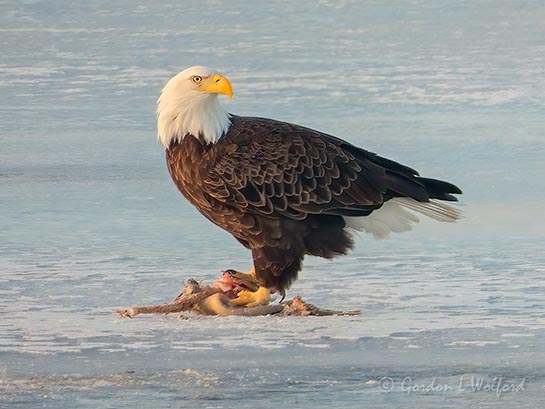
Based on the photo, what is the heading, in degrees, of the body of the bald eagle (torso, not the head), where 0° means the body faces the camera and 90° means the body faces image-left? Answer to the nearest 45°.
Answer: approximately 90°
